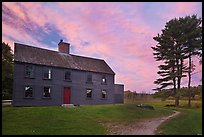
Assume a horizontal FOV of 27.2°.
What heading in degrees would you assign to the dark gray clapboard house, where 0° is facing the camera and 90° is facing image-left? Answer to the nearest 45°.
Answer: approximately 315°
